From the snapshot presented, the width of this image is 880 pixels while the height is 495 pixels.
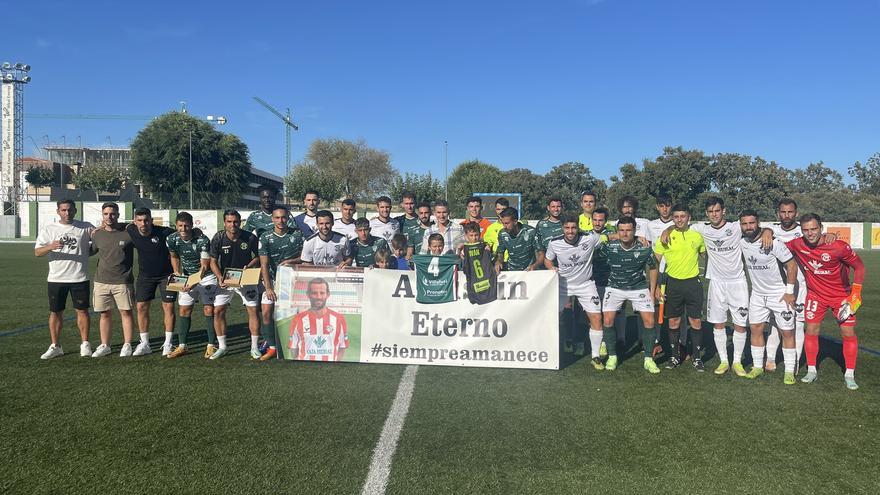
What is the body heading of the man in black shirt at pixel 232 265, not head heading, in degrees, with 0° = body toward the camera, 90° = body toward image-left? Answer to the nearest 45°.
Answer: approximately 0°

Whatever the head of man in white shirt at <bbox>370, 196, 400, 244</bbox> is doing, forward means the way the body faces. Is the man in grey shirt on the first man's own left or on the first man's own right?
on the first man's own right

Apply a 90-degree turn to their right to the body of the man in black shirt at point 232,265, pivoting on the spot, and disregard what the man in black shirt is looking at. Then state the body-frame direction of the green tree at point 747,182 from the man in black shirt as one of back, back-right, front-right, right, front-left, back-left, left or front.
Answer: back-right

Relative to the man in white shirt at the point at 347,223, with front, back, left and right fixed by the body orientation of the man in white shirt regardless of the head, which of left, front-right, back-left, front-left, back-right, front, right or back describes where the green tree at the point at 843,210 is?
back-left

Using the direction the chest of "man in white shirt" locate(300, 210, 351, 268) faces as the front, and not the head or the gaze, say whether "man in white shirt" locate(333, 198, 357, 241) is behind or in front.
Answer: behind

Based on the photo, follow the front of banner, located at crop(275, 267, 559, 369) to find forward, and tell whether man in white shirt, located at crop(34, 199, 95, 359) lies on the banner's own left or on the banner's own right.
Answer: on the banner's own right

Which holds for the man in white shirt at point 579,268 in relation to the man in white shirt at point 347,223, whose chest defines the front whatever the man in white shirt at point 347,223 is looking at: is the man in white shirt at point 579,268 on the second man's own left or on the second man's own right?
on the second man's own left

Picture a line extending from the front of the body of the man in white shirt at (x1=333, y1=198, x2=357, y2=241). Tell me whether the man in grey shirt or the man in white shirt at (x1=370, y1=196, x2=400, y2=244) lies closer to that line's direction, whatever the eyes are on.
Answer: the man in grey shirt

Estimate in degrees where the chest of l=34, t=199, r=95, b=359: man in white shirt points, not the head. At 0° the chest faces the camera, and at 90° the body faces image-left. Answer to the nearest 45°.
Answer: approximately 0°

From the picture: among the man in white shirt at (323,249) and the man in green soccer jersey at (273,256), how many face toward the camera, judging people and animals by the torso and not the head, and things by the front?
2

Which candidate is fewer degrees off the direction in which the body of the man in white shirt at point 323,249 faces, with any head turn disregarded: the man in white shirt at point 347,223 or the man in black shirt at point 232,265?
the man in black shirt
